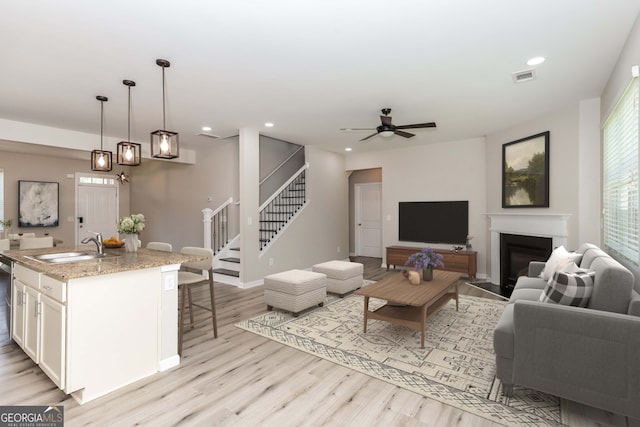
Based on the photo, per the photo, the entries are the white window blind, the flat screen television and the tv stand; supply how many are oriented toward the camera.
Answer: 2

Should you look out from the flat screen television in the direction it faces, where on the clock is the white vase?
The white vase is roughly at 1 o'clock from the flat screen television.

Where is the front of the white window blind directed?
to the viewer's left

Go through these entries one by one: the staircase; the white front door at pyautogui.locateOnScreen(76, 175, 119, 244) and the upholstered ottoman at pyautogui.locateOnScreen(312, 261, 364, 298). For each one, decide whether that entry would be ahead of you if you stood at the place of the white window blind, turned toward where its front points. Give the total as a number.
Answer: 3

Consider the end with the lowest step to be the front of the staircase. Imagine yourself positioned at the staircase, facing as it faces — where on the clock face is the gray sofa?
The gray sofa is roughly at 10 o'clock from the staircase.

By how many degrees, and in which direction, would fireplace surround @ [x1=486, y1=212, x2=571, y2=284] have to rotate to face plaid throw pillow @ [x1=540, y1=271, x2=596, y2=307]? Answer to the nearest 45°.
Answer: approximately 45° to its left

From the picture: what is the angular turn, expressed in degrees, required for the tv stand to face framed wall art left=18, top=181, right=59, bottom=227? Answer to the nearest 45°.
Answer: approximately 90° to its right

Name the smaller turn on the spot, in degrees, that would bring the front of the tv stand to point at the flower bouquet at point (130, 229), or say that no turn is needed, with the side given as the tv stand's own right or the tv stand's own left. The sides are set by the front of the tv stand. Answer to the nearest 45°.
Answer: approximately 45° to the tv stand's own right
